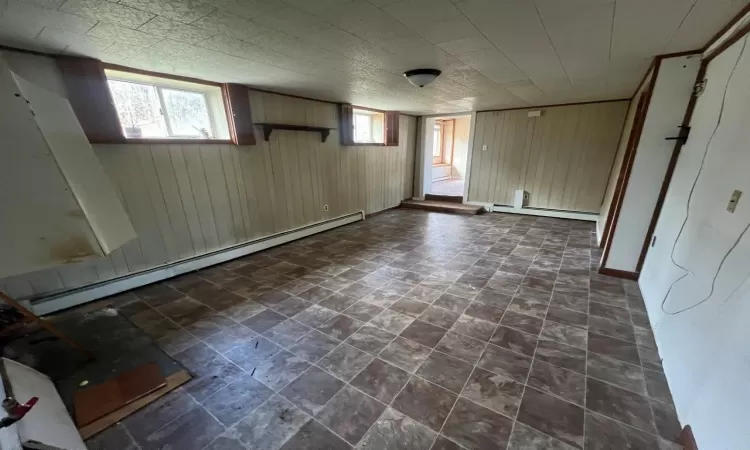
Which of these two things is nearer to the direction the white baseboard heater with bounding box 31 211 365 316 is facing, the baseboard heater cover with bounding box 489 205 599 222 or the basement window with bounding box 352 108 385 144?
the baseboard heater cover

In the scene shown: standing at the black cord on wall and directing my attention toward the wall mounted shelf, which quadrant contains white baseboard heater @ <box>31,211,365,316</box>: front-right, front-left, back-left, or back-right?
front-left

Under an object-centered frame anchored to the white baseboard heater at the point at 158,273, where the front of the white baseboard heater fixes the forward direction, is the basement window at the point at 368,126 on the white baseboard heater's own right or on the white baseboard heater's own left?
on the white baseboard heater's own left

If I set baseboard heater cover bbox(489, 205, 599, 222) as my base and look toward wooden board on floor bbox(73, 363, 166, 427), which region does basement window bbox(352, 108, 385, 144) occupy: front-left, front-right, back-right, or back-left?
front-right

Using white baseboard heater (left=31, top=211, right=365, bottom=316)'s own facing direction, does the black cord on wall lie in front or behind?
in front

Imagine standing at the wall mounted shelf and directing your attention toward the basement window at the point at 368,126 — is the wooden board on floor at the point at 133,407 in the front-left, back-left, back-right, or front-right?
back-right

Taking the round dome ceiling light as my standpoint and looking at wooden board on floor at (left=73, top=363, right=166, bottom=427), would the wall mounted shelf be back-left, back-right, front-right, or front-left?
front-right

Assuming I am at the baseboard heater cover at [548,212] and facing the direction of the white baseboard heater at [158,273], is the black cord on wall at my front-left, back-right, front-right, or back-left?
front-left

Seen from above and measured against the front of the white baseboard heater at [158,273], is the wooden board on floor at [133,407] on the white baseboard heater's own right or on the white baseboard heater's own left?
on the white baseboard heater's own right

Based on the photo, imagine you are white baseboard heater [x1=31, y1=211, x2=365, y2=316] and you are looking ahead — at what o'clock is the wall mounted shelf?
The wall mounted shelf is roughly at 10 o'clock from the white baseboard heater.

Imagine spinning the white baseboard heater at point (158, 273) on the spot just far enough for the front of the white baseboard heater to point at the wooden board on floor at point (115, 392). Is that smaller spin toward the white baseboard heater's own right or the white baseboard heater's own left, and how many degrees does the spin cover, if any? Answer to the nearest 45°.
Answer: approximately 45° to the white baseboard heater's own right

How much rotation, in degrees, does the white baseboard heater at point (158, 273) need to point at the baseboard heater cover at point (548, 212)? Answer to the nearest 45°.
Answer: approximately 45° to its left

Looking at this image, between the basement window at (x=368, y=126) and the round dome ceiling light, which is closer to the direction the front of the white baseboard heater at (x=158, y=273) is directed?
the round dome ceiling light

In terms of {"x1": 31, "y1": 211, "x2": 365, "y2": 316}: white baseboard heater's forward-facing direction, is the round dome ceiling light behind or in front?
in front
